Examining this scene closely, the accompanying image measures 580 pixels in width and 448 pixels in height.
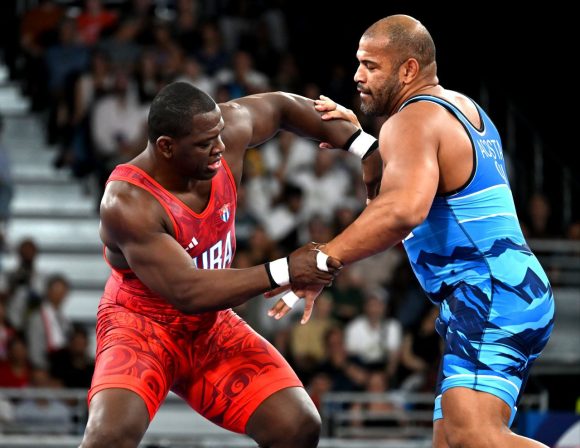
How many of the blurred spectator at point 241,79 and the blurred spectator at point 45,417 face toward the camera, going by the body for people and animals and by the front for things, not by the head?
2

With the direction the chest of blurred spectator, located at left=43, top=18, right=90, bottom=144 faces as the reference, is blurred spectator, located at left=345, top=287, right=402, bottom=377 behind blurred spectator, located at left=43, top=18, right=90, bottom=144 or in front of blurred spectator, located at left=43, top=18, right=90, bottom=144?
in front

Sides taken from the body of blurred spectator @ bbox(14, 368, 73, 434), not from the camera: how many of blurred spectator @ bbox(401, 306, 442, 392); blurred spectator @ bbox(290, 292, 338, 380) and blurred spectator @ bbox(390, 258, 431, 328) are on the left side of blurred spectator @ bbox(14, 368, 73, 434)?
3

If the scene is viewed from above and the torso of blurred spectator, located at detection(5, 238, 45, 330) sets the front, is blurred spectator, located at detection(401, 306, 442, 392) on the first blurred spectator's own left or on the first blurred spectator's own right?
on the first blurred spectator's own left

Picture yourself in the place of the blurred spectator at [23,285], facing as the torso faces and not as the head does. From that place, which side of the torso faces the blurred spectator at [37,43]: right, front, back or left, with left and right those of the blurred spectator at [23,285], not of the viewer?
back

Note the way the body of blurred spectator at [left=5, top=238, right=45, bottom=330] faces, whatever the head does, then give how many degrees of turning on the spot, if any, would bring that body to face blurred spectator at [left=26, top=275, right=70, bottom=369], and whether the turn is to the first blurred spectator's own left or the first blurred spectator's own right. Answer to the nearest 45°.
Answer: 0° — they already face them

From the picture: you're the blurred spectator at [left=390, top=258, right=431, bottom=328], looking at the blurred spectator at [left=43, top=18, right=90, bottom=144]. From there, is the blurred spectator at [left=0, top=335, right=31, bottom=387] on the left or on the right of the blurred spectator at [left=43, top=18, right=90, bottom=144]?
left

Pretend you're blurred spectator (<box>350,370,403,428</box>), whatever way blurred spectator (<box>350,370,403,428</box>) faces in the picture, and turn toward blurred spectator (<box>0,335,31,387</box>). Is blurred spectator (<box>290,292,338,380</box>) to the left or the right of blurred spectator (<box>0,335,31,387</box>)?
right

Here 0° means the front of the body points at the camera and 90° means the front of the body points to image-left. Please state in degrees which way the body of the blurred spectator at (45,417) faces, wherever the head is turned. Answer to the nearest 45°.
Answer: approximately 0°

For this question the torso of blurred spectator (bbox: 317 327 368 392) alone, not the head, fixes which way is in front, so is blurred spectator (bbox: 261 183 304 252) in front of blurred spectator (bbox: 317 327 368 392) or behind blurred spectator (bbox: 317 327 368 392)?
behind

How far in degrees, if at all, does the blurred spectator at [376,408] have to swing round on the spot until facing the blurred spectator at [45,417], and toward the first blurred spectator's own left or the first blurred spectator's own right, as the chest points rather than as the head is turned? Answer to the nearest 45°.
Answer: approximately 90° to the first blurred spectator's own right

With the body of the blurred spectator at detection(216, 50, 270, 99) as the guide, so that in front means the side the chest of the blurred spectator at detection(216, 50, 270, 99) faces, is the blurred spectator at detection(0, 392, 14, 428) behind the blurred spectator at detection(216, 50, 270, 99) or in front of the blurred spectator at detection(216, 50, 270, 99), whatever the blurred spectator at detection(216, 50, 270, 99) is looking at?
in front
